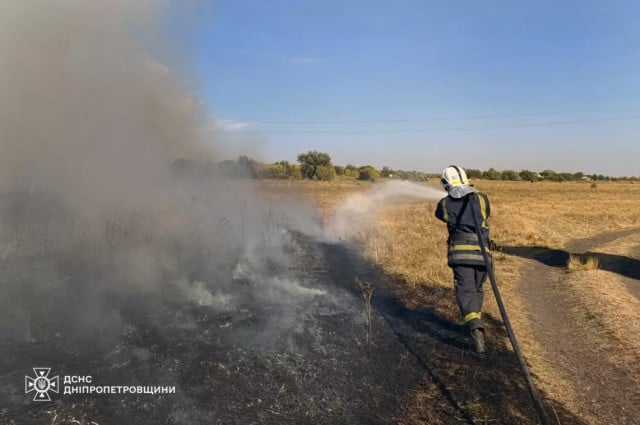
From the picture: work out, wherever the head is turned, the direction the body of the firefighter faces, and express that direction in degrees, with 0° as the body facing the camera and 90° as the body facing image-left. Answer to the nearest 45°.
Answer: approximately 135°

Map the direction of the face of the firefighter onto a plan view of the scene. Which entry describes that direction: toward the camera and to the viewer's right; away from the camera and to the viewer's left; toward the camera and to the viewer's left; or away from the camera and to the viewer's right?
away from the camera and to the viewer's left
